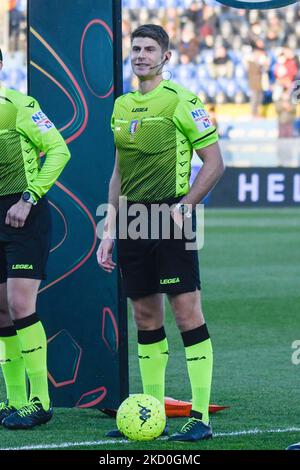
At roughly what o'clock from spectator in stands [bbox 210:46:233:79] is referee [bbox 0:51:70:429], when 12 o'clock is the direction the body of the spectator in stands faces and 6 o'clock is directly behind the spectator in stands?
The referee is roughly at 12 o'clock from the spectator in stands.

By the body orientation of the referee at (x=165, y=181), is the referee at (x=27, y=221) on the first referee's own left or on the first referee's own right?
on the first referee's own right

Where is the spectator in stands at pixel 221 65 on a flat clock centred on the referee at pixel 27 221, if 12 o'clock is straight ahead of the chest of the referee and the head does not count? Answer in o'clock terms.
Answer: The spectator in stands is roughly at 5 o'clock from the referee.

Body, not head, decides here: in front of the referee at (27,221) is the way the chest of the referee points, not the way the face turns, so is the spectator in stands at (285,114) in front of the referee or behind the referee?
behind

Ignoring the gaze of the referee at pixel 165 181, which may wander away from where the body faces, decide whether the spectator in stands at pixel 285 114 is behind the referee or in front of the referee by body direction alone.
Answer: behind

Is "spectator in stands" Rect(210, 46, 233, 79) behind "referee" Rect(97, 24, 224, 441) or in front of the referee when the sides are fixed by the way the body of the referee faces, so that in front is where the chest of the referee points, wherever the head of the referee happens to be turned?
behind

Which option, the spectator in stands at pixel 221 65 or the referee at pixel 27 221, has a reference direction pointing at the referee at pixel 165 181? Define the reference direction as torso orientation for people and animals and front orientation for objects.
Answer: the spectator in stands

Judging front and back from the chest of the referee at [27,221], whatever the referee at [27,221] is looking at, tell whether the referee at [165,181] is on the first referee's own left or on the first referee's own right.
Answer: on the first referee's own left
